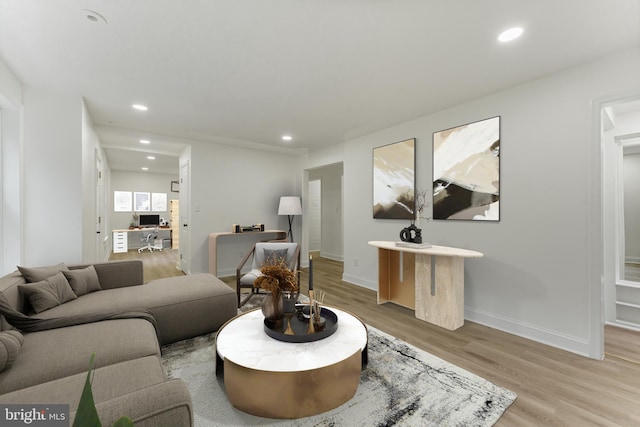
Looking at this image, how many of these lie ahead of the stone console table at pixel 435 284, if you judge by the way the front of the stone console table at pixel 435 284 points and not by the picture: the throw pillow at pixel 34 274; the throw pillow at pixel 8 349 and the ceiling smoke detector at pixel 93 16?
3

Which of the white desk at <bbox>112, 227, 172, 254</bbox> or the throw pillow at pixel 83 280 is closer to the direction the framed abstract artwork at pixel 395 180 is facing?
the throw pillow

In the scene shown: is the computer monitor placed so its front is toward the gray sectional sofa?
yes

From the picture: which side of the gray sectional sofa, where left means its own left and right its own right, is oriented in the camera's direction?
right

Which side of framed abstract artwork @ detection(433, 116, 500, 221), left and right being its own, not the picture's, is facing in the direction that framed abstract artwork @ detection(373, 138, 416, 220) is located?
right

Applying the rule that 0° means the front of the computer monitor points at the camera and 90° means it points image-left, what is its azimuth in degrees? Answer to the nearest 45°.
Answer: approximately 0°

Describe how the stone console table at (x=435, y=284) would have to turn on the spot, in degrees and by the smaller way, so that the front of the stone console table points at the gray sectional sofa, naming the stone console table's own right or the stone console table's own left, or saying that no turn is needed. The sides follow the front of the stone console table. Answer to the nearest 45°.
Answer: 0° — it already faces it

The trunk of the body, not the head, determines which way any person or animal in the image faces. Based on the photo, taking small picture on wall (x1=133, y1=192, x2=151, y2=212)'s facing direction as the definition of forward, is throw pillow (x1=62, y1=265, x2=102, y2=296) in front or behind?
in front

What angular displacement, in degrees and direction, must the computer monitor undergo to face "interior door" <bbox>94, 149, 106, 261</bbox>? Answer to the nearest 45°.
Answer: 0° — it already faces it

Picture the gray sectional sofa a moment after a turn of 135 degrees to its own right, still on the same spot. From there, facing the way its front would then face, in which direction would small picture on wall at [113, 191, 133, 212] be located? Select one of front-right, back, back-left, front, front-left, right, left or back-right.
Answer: back-right

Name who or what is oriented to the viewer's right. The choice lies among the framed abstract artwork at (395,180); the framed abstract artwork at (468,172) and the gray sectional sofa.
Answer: the gray sectional sofa

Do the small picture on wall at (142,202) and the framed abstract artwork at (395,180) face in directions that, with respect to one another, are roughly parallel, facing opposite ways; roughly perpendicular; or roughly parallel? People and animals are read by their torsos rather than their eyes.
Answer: roughly perpendicular

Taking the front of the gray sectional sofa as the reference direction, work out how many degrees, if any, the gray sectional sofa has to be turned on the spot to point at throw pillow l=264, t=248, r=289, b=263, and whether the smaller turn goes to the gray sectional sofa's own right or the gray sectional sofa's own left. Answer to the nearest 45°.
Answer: approximately 45° to the gray sectional sofa's own left

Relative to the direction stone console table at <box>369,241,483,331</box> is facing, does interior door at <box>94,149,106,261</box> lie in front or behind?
in front
